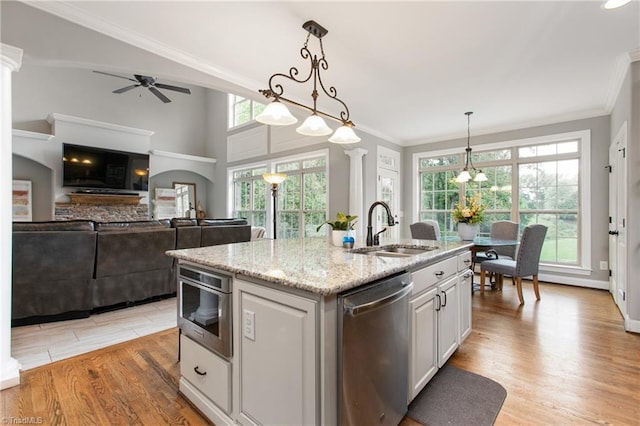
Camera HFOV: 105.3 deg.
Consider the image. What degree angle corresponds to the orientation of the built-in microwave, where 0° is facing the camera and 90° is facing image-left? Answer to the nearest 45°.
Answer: approximately 45°

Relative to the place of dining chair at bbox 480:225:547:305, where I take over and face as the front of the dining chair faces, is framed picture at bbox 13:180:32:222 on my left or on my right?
on my left

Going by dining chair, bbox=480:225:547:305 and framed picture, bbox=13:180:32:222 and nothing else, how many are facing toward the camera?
1

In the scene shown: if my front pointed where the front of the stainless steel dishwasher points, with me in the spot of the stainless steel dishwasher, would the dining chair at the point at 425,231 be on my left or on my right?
on my left

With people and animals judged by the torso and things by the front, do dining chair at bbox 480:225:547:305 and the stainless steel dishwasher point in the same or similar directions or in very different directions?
very different directions

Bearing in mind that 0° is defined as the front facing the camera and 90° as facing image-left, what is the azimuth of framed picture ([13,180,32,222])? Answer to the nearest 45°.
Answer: approximately 0°

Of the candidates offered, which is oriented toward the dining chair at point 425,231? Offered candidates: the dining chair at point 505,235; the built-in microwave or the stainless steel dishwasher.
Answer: the dining chair at point 505,235

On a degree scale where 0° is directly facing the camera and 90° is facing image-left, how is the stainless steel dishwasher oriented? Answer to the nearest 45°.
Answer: approximately 315°

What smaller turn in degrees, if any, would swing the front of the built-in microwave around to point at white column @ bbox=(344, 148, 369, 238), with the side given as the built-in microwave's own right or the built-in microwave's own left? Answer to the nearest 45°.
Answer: approximately 180°

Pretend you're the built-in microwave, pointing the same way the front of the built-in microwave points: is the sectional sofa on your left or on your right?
on your right

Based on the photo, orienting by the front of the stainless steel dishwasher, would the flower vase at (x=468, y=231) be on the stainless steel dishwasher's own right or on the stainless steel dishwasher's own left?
on the stainless steel dishwasher's own left

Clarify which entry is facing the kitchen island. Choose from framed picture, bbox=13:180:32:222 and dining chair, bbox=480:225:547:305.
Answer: the framed picture
